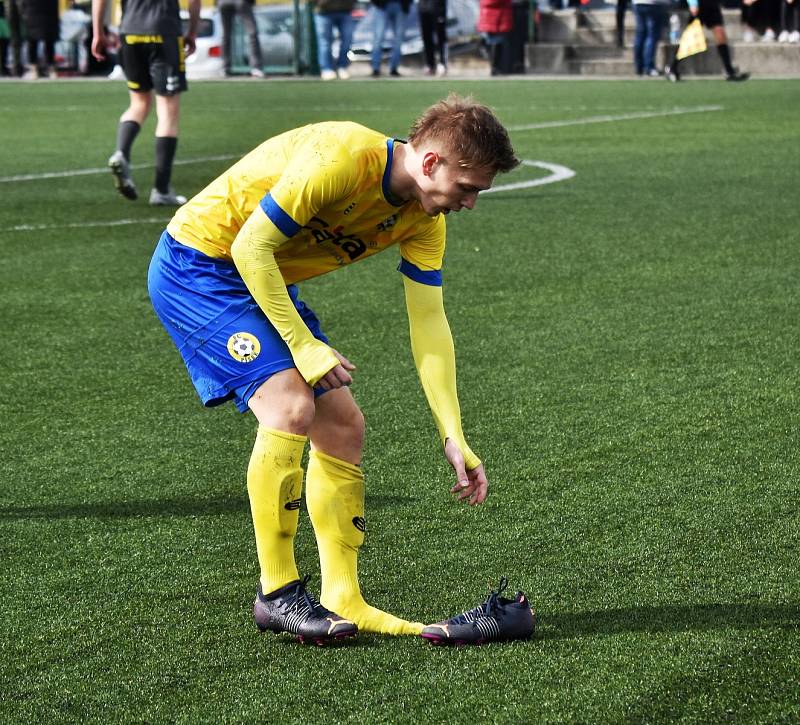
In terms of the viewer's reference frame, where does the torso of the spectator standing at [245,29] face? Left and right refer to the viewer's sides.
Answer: facing the viewer

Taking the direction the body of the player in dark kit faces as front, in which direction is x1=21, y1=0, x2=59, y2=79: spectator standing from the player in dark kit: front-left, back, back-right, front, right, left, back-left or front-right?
front-left

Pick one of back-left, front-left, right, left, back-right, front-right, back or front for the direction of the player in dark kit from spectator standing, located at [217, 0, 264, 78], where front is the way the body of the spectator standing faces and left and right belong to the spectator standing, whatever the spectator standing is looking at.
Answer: front

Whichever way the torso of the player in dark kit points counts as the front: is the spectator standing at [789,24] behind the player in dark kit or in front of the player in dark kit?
in front

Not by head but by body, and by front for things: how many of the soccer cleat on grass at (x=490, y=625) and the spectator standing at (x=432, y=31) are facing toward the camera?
1

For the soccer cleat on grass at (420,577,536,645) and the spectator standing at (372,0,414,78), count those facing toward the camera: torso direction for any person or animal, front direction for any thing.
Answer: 1

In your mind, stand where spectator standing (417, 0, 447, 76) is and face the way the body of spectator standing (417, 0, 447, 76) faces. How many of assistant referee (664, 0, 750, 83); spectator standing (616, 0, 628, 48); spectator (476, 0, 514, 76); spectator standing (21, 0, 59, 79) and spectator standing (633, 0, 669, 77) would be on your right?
1

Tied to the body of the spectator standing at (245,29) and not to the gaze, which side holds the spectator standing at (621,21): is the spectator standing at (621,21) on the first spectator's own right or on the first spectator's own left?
on the first spectator's own left

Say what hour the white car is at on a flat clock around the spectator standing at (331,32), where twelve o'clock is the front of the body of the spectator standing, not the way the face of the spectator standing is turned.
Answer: The white car is roughly at 5 o'clock from the spectator standing.

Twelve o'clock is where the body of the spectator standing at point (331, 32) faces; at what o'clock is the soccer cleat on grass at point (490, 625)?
The soccer cleat on grass is roughly at 12 o'clock from the spectator standing.

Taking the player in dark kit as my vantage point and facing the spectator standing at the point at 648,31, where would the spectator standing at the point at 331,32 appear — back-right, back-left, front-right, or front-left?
front-left

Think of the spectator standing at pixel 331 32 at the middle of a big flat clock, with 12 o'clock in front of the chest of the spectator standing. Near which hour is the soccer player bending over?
The soccer player bending over is roughly at 12 o'clock from the spectator standing.

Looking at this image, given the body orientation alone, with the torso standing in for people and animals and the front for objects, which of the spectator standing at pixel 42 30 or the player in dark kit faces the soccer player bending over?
the spectator standing

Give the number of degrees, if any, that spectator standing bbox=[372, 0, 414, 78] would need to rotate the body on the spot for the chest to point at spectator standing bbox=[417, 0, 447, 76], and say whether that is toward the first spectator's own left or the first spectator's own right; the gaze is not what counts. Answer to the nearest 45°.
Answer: approximately 135° to the first spectator's own left
